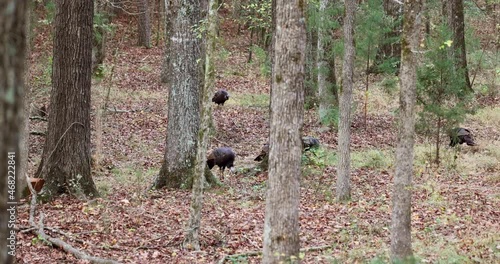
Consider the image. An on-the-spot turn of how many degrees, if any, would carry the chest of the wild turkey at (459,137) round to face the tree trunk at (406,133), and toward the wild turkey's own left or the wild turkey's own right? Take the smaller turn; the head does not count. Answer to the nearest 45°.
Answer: approximately 90° to the wild turkey's own left

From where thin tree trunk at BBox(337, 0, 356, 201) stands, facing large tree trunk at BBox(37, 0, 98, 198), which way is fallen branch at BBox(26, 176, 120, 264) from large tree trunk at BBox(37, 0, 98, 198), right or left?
left

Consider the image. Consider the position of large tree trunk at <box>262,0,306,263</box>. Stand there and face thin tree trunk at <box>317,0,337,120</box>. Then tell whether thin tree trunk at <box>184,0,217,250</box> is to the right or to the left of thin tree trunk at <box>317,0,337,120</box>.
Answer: left

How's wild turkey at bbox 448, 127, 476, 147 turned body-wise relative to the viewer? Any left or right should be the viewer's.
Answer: facing to the left of the viewer

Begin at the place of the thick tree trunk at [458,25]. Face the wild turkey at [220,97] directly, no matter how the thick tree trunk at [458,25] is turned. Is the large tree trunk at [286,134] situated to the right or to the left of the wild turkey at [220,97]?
left
